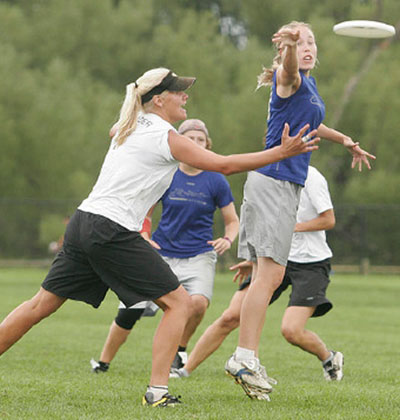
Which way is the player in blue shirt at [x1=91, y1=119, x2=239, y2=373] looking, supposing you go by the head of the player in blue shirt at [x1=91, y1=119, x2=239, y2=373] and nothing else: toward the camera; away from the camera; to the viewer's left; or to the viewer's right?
toward the camera

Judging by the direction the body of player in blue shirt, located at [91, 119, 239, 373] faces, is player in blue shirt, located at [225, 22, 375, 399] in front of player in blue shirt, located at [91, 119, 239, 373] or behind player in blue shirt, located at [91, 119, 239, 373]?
in front

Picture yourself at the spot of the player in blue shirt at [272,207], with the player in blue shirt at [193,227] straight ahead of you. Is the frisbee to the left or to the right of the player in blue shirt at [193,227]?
right

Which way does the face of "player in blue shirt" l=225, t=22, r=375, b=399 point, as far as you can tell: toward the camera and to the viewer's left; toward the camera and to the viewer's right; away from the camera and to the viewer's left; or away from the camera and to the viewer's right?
toward the camera and to the viewer's right

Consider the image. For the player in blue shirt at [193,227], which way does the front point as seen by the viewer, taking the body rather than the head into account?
toward the camera
